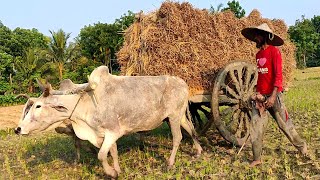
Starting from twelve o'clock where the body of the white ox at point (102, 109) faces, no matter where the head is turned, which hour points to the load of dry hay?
The load of dry hay is roughly at 5 o'clock from the white ox.

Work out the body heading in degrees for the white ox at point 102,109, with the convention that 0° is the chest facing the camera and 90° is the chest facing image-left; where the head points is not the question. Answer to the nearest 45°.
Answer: approximately 90°
